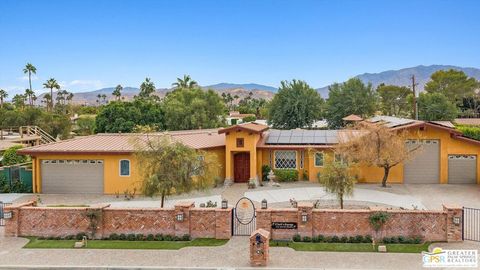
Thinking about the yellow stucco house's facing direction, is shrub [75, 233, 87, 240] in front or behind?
in front

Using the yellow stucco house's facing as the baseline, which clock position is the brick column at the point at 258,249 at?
The brick column is roughly at 12 o'clock from the yellow stucco house.

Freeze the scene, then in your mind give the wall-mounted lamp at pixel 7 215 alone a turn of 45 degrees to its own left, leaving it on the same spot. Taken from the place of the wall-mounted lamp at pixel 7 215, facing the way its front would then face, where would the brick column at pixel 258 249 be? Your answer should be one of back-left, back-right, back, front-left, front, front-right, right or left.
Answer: front

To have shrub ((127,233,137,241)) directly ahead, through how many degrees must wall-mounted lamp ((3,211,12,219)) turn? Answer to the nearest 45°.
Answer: approximately 45° to its left

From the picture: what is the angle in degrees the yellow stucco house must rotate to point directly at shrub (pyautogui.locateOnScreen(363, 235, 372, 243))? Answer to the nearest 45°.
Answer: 0° — it already faces it

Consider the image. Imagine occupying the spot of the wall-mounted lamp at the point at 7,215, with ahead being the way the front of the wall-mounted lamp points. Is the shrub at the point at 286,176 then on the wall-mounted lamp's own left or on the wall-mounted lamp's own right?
on the wall-mounted lamp's own left

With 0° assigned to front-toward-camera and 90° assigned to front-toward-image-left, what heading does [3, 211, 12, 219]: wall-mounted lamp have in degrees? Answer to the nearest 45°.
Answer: approximately 0°

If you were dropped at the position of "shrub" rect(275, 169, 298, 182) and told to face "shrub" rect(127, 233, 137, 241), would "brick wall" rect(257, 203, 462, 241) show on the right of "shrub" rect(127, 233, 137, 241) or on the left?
left

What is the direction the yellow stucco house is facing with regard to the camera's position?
facing the viewer

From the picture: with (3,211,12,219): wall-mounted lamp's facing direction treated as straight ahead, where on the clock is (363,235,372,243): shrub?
The shrub is roughly at 10 o'clock from the wall-mounted lamp.

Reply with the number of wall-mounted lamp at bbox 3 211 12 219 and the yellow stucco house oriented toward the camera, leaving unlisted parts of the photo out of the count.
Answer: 2
